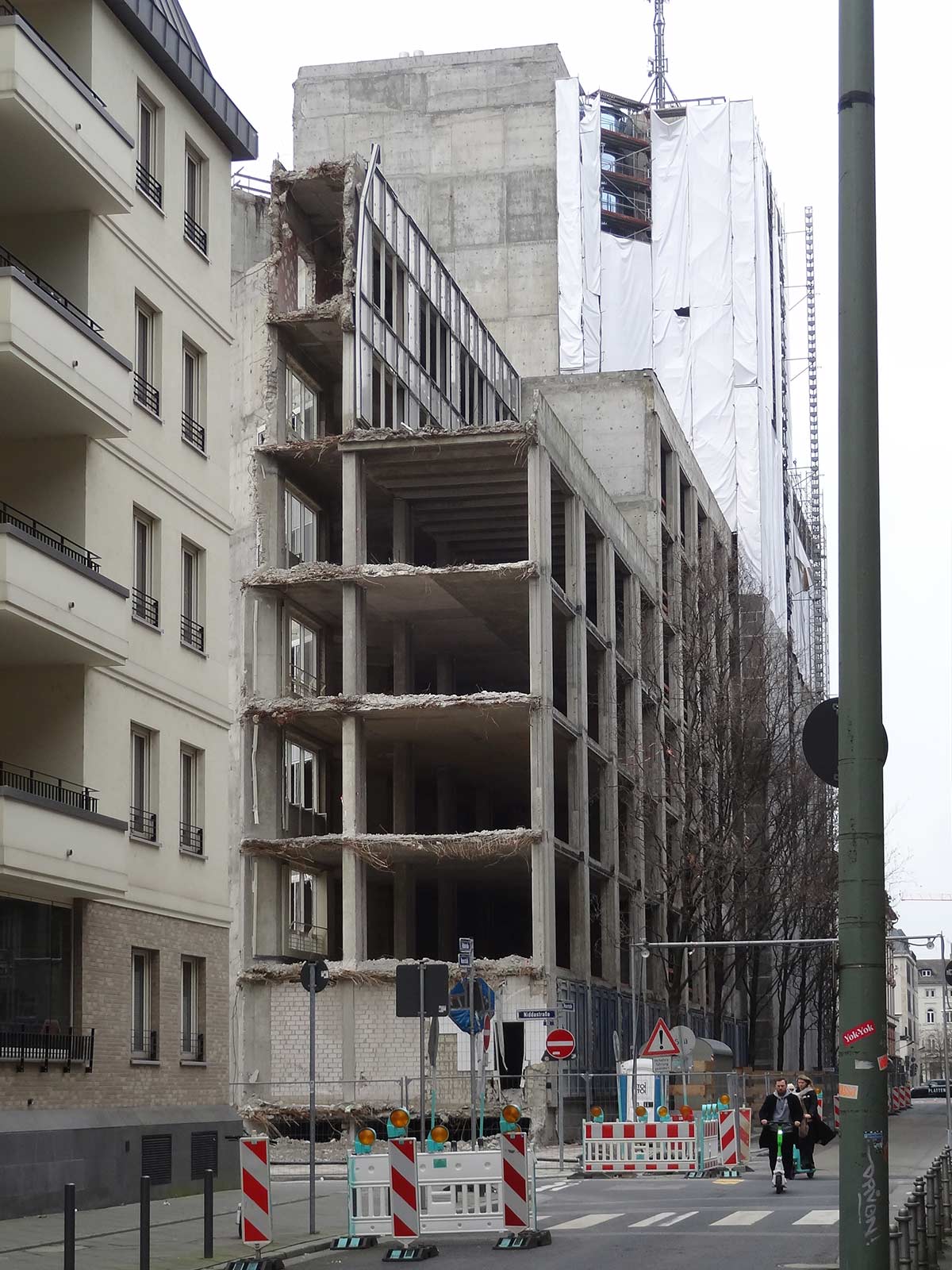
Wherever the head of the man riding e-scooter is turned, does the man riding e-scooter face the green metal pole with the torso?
yes

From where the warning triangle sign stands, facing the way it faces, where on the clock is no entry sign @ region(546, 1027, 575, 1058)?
The no entry sign is roughly at 3 o'clock from the warning triangle sign.

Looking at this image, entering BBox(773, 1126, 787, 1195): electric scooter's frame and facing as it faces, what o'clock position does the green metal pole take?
The green metal pole is roughly at 12 o'clock from the electric scooter.

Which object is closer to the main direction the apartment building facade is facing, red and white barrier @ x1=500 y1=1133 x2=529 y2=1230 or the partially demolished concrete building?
the red and white barrier

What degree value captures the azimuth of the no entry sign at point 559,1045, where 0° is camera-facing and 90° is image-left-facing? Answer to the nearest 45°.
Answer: approximately 0°
